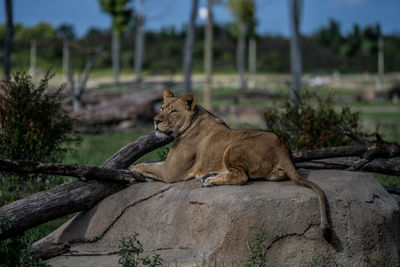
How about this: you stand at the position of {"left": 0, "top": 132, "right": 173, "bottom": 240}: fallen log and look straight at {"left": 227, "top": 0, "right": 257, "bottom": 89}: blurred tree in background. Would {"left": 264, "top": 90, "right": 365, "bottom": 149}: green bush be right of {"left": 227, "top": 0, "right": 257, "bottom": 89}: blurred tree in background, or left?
right

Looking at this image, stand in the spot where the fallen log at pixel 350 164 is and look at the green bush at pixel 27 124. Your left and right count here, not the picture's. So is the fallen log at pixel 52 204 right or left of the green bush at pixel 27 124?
left

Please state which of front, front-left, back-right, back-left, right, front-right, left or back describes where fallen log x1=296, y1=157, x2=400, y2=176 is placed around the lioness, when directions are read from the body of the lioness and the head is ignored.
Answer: back-right

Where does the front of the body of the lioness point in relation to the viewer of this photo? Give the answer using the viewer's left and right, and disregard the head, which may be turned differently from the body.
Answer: facing to the left of the viewer

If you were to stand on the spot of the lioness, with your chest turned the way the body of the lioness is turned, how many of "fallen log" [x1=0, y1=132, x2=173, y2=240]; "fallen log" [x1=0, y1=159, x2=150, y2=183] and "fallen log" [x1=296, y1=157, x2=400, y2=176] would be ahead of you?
2

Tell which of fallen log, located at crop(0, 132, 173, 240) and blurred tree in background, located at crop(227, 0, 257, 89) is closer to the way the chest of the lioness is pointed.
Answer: the fallen log

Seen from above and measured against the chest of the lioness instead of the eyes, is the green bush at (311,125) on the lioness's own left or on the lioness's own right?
on the lioness's own right

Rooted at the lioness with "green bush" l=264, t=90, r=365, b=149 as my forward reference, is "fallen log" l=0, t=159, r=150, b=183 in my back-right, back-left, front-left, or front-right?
back-left

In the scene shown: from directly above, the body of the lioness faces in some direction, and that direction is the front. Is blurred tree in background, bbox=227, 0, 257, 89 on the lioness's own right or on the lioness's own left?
on the lioness's own right
